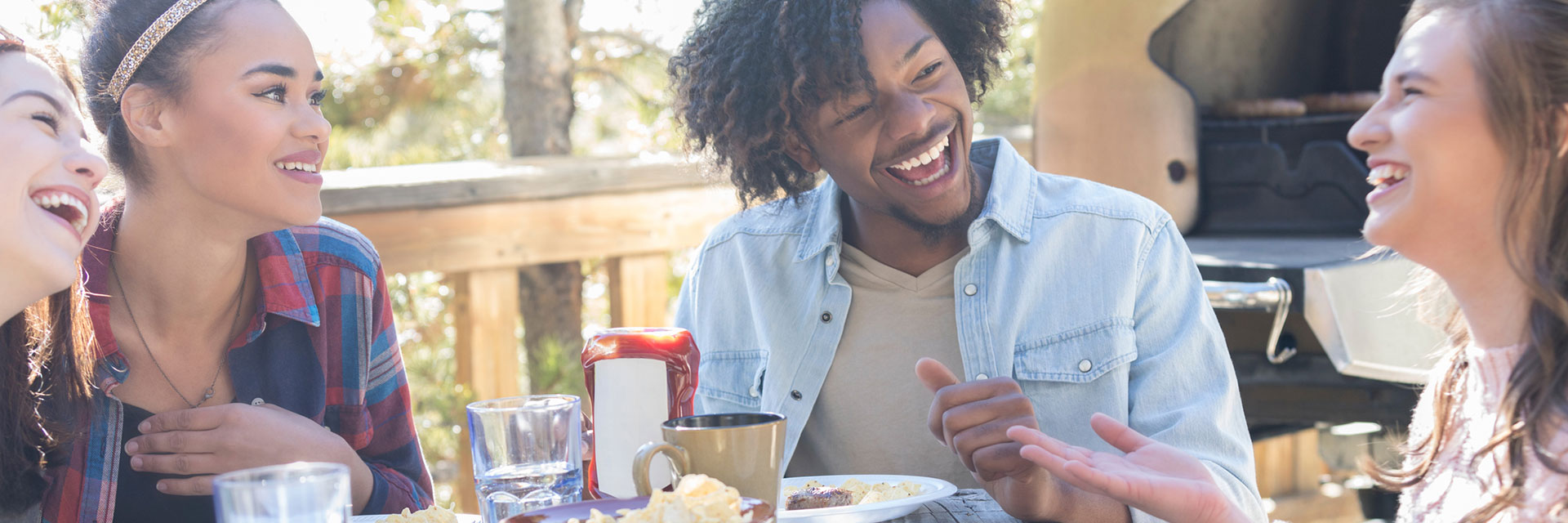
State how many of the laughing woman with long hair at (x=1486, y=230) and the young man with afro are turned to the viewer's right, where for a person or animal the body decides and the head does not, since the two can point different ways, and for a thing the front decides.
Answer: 0

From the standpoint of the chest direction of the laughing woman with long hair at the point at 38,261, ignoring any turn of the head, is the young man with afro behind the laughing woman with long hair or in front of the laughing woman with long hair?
in front

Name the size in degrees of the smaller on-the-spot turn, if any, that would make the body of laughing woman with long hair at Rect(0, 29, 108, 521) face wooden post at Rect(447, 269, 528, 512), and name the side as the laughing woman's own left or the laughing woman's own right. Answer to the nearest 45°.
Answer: approximately 45° to the laughing woman's own left

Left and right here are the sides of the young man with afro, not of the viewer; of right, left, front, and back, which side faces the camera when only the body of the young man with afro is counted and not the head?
front

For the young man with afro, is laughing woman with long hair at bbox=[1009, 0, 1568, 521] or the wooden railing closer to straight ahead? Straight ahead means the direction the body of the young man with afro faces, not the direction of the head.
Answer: the laughing woman with long hair

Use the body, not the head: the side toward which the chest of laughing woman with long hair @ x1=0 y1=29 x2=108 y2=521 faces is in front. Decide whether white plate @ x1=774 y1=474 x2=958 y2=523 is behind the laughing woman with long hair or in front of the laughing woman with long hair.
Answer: in front

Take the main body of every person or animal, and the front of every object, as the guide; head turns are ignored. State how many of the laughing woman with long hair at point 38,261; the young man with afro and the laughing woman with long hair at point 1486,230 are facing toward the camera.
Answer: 1

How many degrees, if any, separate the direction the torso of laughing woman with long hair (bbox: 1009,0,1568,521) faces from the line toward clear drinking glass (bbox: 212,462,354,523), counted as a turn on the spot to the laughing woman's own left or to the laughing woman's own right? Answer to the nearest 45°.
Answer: approximately 45° to the laughing woman's own left

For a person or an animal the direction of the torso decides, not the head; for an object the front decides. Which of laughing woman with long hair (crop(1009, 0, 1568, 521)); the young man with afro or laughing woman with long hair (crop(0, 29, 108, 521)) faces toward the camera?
the young man with afro

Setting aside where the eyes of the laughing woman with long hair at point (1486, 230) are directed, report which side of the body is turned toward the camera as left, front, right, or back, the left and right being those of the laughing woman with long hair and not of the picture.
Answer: left

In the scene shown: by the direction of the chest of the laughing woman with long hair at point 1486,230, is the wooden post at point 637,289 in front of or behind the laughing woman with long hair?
in front

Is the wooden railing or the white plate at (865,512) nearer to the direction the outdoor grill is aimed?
the white plate

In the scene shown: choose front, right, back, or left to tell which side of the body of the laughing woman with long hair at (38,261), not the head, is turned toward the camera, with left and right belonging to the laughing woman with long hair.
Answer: right

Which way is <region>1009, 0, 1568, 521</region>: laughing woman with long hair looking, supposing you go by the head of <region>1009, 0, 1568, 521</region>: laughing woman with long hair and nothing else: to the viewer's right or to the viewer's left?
to the viewer's left

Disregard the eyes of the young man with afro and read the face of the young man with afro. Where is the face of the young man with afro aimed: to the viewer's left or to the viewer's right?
to the viewer's right
